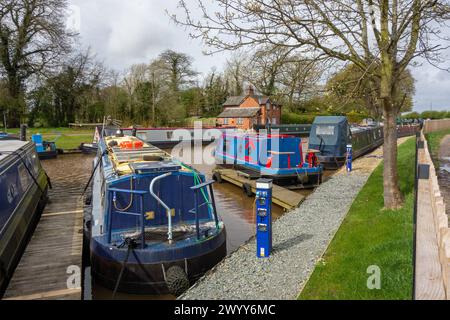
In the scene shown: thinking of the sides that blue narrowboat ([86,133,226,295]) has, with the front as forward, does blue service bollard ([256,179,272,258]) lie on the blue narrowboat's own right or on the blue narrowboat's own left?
on the blue narrowboat's own right

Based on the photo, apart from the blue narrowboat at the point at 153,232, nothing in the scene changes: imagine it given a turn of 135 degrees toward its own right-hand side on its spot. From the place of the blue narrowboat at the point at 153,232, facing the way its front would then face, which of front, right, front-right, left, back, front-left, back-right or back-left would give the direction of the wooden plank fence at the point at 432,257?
front

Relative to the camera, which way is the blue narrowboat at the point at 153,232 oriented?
away from the camera

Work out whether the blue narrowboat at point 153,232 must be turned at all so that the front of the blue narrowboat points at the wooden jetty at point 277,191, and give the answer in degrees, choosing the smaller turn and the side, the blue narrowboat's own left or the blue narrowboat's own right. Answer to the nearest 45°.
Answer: approximately 45° to the blue narrowboat's own right

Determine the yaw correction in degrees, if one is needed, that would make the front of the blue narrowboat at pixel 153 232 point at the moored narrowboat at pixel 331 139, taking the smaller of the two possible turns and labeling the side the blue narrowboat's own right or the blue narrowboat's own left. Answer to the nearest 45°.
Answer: approximately 45° to the blue narrowboat's own right
